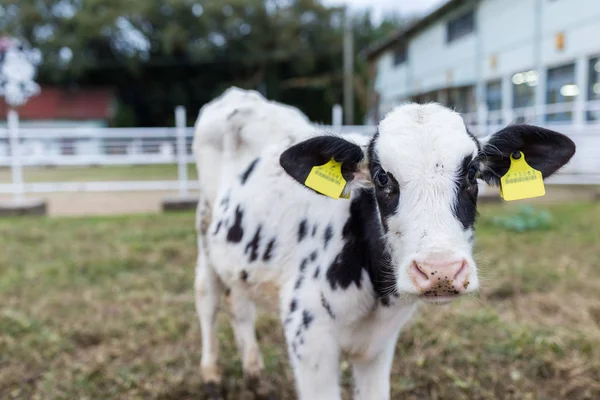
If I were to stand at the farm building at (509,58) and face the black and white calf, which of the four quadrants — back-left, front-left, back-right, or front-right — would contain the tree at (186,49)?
back-right

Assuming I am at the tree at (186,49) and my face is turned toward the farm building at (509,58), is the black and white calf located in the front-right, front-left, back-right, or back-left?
front-right

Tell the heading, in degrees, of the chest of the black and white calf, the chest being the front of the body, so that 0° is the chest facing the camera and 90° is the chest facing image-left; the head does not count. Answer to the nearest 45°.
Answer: approximately 315°

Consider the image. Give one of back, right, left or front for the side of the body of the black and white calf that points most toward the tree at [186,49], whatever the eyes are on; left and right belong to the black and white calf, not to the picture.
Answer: back

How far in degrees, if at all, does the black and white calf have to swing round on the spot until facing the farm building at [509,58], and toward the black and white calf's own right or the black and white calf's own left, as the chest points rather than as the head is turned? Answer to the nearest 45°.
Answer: approximately 135° to the black and white calf's own left

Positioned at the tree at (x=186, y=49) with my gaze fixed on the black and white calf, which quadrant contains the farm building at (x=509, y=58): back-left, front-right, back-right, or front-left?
front-left

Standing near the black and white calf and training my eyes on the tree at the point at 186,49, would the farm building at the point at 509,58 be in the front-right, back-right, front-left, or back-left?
front-right
